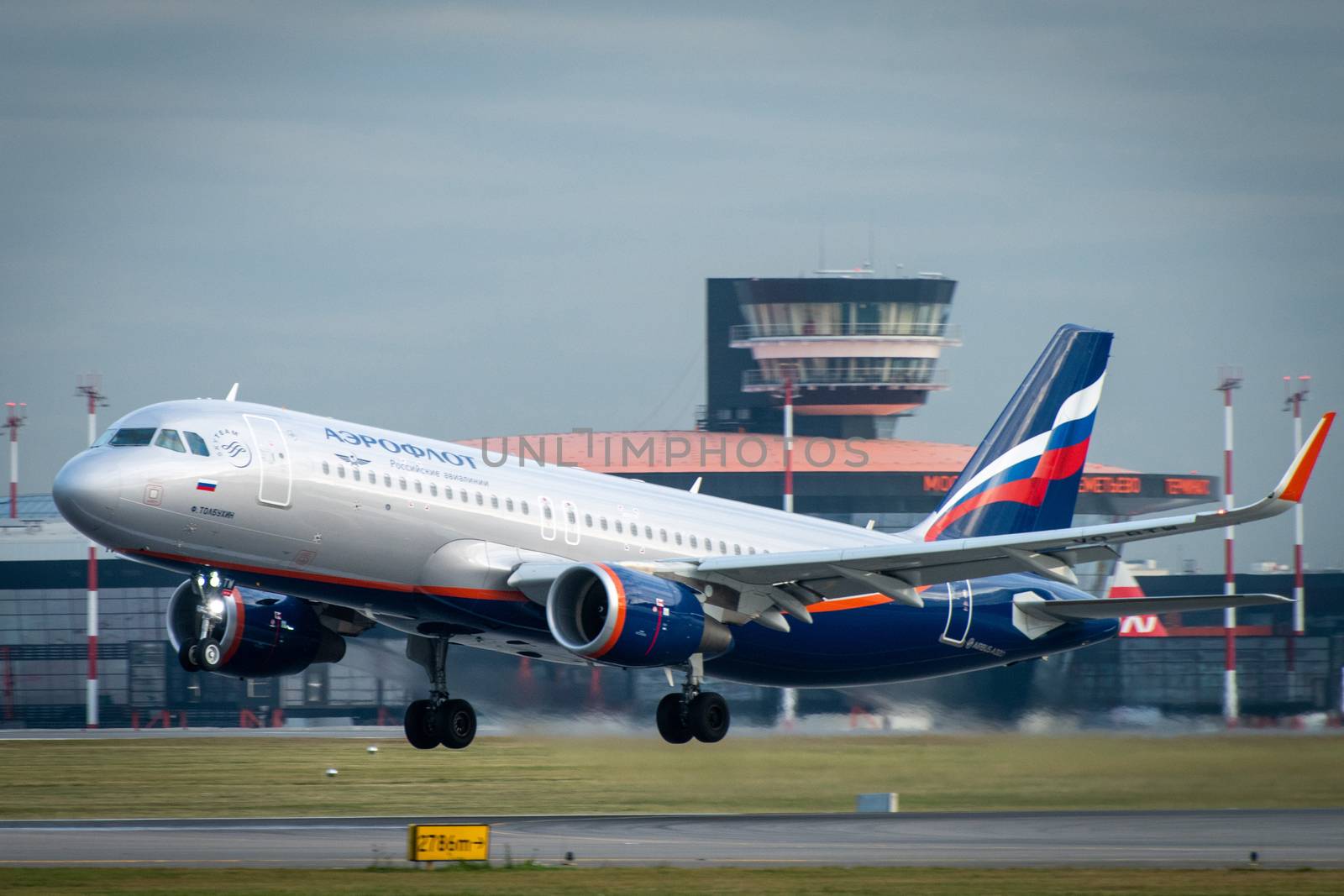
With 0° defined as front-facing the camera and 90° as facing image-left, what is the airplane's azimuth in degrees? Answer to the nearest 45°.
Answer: approximately 45°

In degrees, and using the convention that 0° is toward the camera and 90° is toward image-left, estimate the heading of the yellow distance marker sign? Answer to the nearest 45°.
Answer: approximately 0°

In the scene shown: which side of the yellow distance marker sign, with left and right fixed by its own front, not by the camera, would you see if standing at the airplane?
back

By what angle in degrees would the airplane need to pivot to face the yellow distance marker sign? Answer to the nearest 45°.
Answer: approximately 45° to its left
